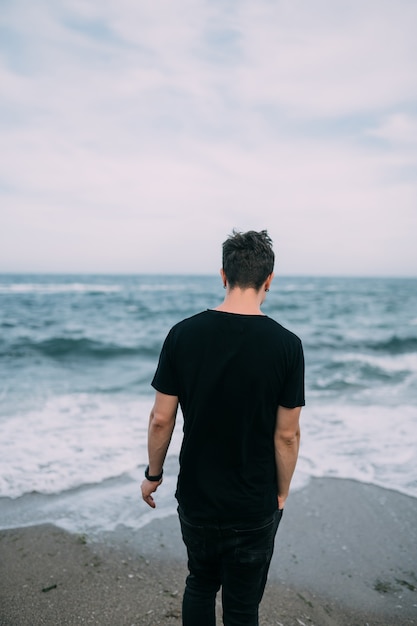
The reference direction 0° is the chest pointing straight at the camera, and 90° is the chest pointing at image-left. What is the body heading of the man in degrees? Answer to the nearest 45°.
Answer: approximately 180°

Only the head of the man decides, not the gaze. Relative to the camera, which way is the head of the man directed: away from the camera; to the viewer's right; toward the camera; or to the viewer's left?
away from the camera
